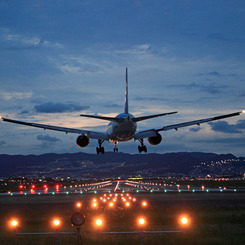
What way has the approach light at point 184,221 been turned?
toward the camera

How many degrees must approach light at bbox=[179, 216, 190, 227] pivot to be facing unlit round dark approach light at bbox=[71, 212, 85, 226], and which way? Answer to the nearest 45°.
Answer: approximately 45° to its right
